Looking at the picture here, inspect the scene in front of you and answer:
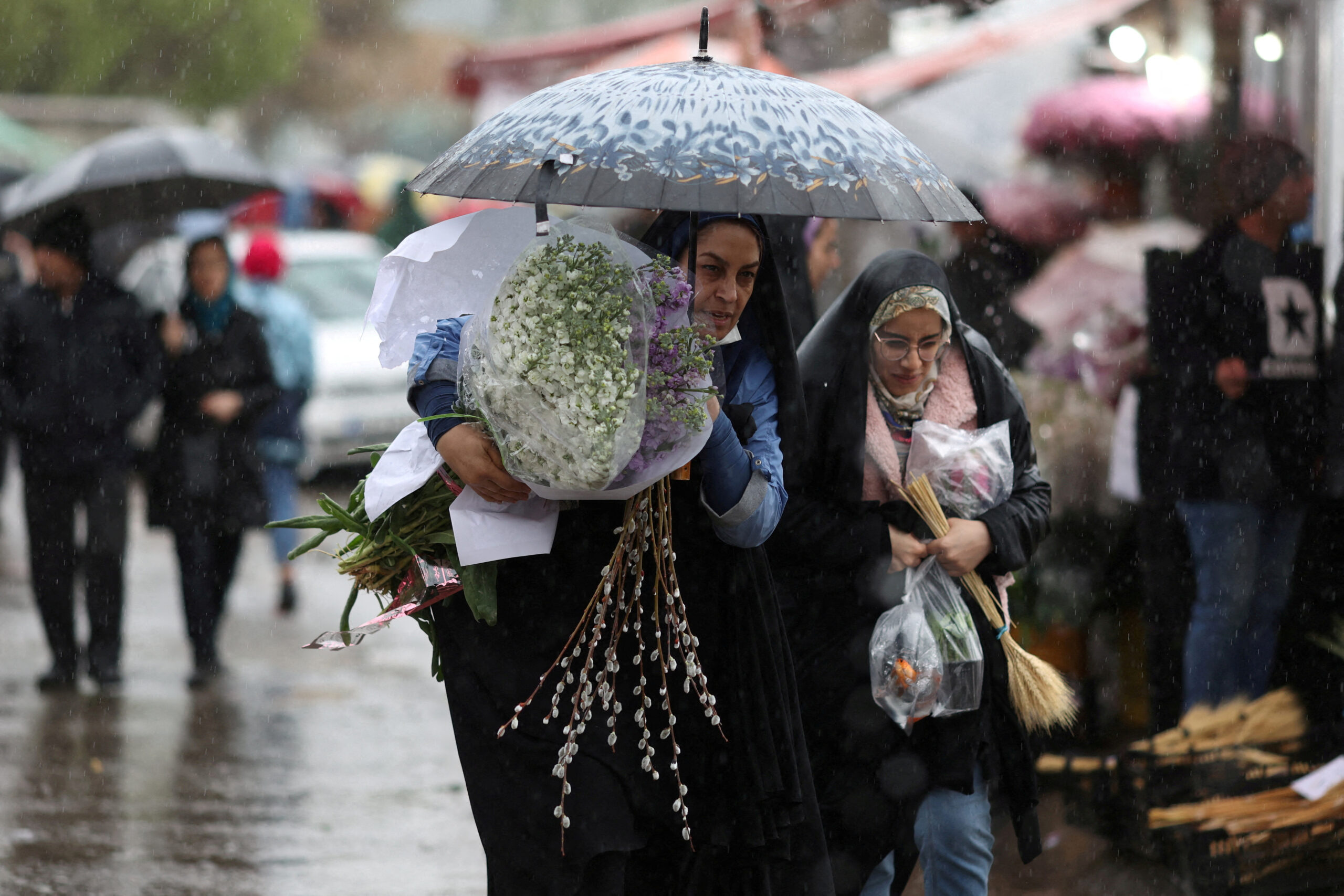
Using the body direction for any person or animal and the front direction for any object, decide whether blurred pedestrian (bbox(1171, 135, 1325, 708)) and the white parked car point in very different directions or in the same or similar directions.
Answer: same or similar directions

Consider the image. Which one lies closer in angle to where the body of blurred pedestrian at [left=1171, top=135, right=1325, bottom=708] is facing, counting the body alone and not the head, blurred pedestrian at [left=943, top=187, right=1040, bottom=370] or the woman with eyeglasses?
the woman with eyeglasses

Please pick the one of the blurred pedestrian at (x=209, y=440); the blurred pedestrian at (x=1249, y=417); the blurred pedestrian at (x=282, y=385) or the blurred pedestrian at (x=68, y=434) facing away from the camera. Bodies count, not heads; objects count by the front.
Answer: the blurred pedestrian at (x=282, y=385)

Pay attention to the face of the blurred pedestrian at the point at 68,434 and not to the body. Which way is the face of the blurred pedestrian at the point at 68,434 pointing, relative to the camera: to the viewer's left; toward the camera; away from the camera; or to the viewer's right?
toward the camera

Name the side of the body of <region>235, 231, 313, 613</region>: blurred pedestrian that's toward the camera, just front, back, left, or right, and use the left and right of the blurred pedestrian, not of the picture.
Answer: back

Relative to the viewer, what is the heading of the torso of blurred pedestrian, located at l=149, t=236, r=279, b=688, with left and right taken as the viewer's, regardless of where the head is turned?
facing the viewer

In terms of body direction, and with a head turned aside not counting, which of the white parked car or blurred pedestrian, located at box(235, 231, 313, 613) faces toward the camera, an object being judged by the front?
the white parked car

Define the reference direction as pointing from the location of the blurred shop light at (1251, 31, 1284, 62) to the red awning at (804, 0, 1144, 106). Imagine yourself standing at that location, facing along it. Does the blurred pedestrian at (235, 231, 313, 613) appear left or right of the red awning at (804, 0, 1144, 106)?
left

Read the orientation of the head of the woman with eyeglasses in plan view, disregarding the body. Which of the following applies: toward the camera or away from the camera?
toward the camera

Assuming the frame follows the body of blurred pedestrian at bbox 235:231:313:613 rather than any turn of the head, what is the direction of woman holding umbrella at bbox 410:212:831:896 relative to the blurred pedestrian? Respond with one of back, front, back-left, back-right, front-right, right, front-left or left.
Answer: back

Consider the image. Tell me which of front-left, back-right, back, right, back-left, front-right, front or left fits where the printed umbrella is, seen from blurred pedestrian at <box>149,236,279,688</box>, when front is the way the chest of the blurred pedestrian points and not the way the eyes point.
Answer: front

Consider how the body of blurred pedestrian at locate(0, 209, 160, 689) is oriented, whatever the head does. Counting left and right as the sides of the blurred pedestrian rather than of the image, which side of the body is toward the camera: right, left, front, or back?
front

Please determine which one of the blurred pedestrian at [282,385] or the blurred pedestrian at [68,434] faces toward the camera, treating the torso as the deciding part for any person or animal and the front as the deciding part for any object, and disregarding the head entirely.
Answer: the blurred pedestrian at [68,434]

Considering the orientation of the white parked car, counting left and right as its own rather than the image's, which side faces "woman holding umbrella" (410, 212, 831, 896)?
front

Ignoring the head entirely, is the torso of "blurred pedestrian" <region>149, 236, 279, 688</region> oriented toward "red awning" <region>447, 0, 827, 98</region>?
no

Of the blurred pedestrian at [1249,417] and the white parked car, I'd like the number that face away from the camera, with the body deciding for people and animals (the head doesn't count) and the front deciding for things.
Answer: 0

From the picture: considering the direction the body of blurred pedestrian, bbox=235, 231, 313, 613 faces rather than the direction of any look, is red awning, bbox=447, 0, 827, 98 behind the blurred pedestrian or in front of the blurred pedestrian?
in front

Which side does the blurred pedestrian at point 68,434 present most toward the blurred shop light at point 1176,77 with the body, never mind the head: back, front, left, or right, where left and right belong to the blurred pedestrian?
left

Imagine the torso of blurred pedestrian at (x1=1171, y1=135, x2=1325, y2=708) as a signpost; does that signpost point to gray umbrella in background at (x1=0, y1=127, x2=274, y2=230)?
no
